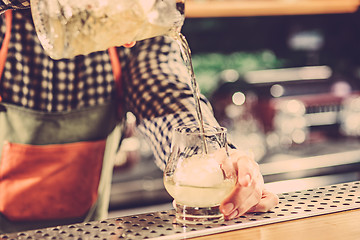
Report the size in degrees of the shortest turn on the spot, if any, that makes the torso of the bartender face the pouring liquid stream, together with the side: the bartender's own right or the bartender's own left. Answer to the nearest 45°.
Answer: approximately 45° to the bartender's own left

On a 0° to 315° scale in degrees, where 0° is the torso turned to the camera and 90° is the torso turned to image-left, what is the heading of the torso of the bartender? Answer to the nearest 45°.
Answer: approximately 0°

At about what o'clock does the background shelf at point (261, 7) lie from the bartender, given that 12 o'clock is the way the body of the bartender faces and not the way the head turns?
The background shelf is roughly at 7 o'clock from the bartender.

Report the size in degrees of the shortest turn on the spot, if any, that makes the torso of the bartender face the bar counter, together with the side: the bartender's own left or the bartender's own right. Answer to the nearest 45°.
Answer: approximately 45° to the bartender's own left

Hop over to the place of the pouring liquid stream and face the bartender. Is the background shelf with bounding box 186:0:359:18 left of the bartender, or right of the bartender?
right

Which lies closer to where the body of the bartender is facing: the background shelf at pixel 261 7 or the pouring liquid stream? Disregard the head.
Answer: the pouring liquid stream
